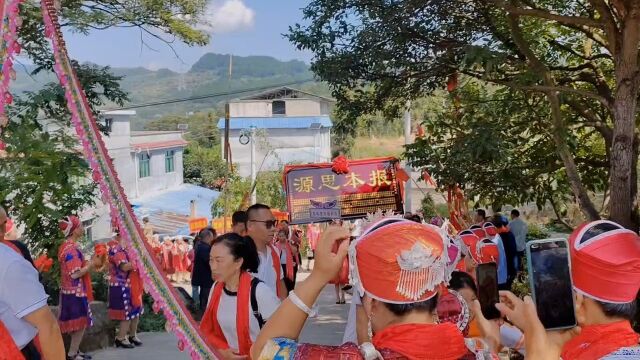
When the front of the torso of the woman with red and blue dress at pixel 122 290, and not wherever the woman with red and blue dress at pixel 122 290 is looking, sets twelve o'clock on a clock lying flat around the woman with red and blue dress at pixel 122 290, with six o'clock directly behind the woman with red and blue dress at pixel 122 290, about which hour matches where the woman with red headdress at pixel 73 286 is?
the woman with red headdress at pixel 73 286 is roughly at 4 o'clock from the woman with red and blue dress at pixel 122 290.

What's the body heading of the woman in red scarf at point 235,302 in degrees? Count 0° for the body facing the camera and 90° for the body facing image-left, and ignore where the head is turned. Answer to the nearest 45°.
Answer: approximately 45°

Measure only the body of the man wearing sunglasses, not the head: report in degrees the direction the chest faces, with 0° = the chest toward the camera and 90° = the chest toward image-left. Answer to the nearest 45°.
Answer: approximately 315°

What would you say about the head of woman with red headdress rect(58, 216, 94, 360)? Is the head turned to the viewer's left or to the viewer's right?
to the viewer's right

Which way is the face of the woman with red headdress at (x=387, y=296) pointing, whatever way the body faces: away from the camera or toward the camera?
away from the camera
